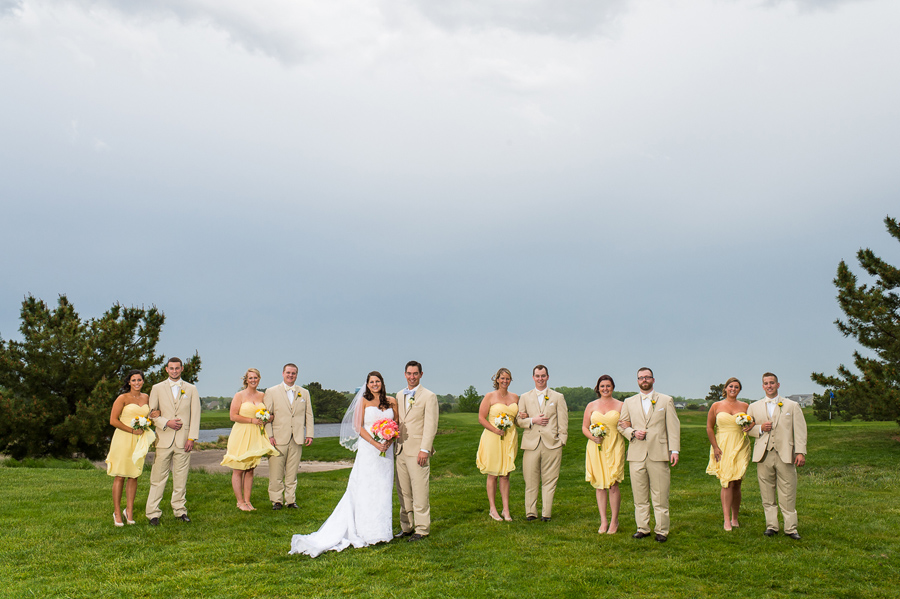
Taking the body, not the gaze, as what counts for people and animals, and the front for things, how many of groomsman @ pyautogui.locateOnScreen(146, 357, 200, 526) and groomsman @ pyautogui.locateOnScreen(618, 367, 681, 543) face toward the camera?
2

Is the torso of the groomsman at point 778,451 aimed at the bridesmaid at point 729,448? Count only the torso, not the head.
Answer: no

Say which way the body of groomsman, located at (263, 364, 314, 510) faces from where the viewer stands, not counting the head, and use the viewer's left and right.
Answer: facing the viewer

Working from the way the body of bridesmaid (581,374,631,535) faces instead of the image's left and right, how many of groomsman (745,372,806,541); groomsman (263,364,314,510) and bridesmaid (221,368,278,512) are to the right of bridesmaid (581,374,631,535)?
2

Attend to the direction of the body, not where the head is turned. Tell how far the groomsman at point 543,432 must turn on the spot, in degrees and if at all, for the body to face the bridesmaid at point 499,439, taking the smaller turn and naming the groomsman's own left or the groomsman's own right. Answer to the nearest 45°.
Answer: approximately 90° to the groomsman's own right

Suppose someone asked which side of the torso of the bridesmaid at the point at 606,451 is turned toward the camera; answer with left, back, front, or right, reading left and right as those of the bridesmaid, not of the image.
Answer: front

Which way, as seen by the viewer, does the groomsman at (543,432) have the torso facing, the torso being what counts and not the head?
toward the camera

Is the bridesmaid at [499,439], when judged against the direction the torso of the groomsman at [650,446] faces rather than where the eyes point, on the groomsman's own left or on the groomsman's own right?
on the groomsman's own right

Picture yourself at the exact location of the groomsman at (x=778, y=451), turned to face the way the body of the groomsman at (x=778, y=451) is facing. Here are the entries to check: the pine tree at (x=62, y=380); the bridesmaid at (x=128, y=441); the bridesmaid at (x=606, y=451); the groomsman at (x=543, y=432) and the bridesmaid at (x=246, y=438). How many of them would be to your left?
0

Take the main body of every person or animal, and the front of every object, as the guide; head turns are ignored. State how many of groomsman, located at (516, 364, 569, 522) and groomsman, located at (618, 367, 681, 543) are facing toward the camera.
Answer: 2

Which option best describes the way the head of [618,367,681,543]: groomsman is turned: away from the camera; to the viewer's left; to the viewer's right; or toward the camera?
toward the camera

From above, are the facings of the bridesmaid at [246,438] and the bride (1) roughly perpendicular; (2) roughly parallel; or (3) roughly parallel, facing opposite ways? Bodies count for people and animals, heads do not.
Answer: roughly parallel

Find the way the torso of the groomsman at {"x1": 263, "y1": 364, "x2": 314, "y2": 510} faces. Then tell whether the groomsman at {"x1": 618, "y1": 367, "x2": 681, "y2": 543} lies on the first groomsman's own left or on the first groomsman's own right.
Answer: on the first groomsman's own left

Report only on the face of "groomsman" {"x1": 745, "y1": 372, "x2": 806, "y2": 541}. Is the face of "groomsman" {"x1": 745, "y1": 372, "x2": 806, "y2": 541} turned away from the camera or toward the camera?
toward the camera

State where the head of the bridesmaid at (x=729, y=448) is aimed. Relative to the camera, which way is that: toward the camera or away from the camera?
toward the camera

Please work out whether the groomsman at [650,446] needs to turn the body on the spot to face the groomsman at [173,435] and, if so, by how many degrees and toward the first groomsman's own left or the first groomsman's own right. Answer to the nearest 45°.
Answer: approximately 90° to the first groomsman's own right

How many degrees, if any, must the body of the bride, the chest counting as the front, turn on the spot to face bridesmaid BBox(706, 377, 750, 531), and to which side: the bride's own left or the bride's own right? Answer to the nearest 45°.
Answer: approximately 45° to the bride's own left
